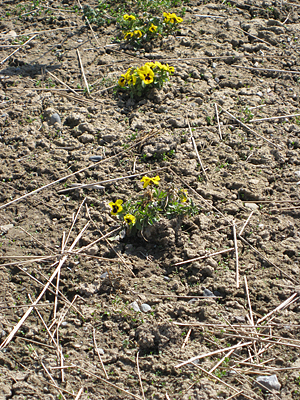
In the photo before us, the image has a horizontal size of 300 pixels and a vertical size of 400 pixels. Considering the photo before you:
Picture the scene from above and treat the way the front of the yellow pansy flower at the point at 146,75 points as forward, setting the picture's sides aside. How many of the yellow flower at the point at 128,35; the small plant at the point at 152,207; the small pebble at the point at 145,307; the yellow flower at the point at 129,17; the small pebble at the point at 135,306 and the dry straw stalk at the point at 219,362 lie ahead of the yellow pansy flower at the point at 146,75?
4

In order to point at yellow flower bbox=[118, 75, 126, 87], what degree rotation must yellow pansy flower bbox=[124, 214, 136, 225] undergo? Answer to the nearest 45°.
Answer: approximately 135° to its right

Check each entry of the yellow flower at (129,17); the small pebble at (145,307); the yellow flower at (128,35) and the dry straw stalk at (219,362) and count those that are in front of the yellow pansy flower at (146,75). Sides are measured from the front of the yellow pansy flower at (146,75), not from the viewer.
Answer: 2

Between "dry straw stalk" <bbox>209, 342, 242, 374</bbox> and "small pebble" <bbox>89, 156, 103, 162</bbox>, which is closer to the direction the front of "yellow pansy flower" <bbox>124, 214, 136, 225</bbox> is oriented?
the dry straw stalk

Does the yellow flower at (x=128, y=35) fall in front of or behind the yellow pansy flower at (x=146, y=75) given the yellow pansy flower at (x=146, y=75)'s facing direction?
behind

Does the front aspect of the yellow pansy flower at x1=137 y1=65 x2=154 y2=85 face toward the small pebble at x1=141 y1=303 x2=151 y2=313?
yes

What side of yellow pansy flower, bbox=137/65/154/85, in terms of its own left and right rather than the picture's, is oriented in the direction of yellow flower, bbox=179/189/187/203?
front

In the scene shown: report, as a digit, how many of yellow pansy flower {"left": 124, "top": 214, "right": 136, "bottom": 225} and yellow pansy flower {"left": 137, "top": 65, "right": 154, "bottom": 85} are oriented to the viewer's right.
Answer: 0

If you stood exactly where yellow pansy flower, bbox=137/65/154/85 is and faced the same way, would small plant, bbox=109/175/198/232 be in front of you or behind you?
in front

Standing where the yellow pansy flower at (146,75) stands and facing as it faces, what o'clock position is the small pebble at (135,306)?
The small pebble is roughly at 12 o'clock from the yellow pansy flower.

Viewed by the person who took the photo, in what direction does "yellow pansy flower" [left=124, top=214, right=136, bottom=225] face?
facing the viewer and to the left of the viewer

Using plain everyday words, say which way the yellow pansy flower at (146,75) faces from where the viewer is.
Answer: facing the viewer

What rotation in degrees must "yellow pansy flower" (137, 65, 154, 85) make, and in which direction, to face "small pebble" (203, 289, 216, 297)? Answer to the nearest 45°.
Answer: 0° — it already faces it
